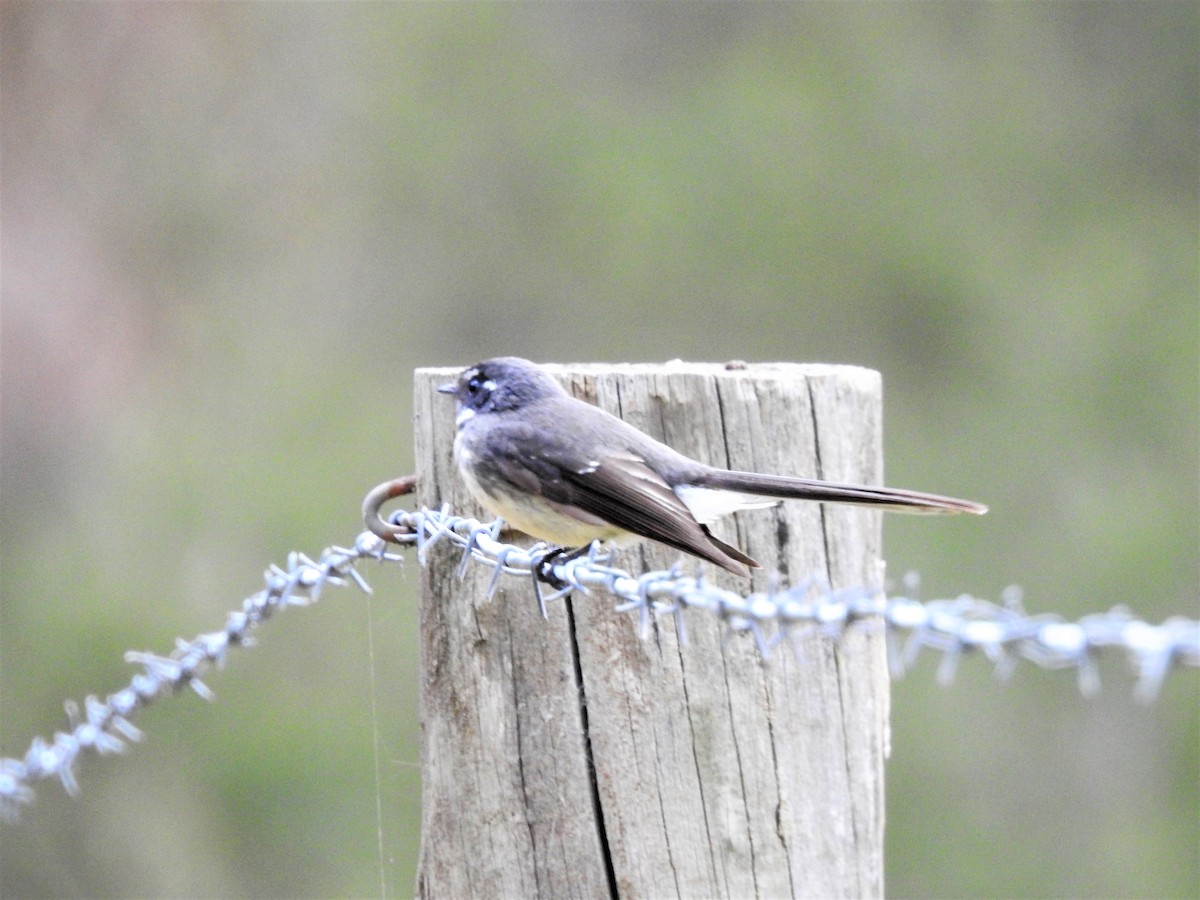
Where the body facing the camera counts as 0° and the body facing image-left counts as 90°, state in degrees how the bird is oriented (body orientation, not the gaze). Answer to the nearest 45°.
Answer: approximately 90°
